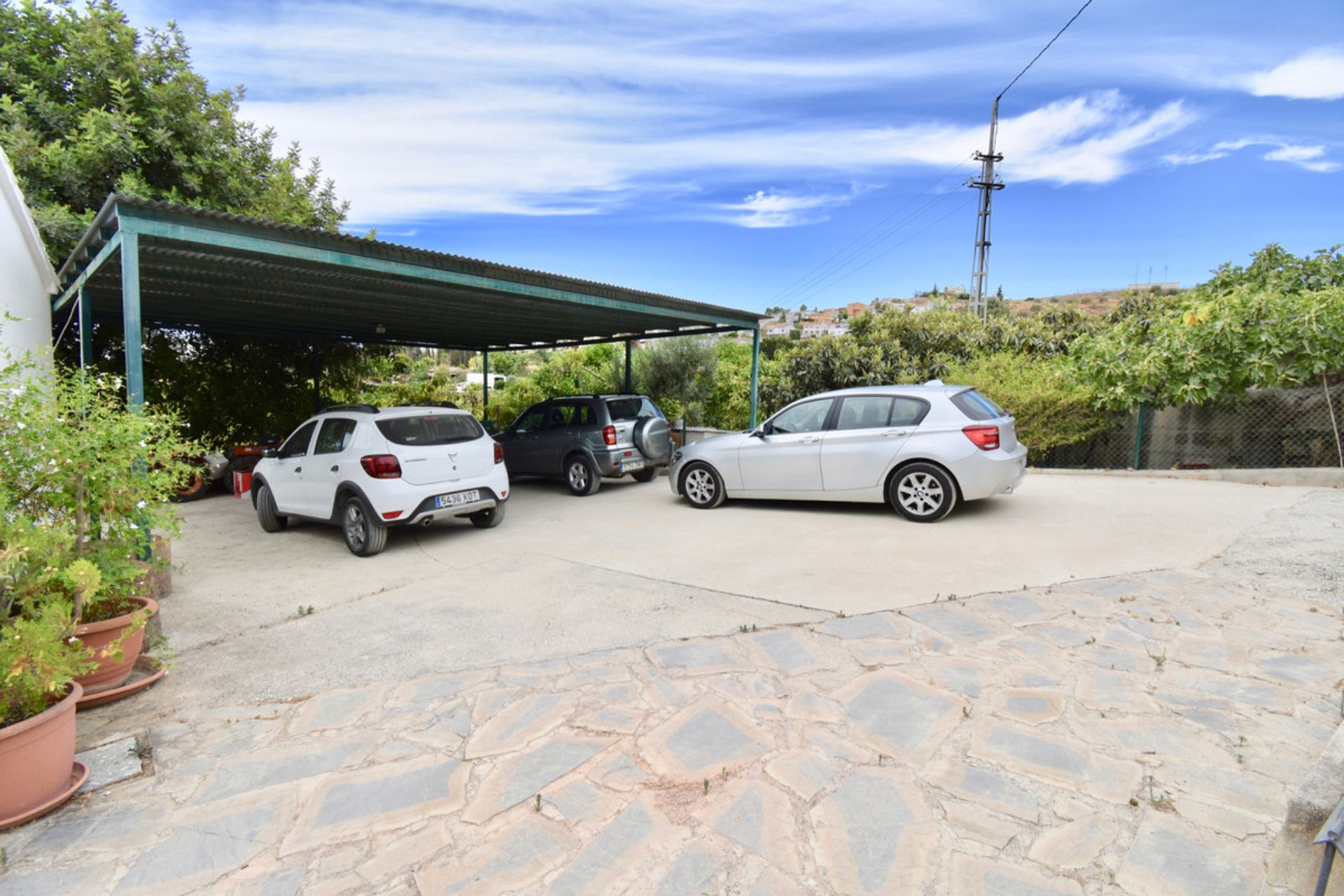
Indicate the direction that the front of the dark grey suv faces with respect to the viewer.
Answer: facing away from the viewer and to the left of the viewer

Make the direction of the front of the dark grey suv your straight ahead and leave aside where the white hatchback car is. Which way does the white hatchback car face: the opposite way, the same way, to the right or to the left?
the same way

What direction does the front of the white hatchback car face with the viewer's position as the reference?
facing away from the viewer and to the left of the viewer

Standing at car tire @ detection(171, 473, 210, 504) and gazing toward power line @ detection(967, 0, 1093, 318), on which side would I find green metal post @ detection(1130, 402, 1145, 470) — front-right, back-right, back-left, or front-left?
front-right

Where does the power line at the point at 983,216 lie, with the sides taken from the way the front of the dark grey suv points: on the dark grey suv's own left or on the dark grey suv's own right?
on the dark grey suv's own right

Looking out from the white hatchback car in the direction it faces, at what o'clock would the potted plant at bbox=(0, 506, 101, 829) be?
The potted plant is roughly at 8 o'clock from the white hatchback car.

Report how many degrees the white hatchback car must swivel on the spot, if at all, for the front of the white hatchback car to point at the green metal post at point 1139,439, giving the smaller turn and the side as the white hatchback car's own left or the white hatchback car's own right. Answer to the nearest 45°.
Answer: approximately 135° to the white hatchback car's own right

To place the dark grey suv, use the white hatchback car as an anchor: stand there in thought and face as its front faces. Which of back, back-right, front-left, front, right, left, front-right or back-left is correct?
right

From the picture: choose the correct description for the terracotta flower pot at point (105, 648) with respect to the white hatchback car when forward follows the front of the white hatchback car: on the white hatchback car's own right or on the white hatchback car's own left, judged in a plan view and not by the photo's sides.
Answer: on the white hatchback car's own left

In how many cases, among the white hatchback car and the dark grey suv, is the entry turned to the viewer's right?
0

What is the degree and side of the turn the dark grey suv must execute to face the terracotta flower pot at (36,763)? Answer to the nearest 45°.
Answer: approximately 135° to its left

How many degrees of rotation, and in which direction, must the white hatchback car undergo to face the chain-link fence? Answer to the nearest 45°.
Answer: approximately 135° to its right
